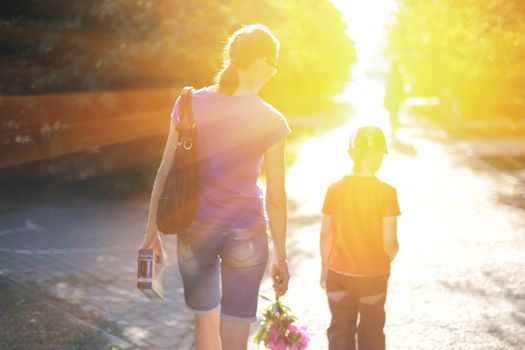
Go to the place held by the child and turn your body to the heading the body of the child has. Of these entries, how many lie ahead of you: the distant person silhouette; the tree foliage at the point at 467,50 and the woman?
2

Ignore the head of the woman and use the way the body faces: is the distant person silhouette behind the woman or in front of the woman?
in front

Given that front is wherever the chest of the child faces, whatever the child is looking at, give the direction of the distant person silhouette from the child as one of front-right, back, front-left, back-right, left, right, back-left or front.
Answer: front

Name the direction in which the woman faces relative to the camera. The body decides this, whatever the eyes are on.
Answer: away from the camera

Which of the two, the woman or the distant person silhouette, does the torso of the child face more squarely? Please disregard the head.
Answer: the distant person silhouette

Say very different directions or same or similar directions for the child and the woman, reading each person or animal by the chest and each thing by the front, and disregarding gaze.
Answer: same or similar directions

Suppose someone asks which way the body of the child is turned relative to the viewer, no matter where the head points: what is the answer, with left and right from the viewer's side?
facing away from the viewer

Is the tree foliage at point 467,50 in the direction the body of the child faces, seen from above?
yes

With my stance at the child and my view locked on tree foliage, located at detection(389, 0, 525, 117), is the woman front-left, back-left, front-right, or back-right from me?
back-left

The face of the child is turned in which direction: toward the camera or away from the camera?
away from the camera

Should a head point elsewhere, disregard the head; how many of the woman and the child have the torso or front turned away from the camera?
2

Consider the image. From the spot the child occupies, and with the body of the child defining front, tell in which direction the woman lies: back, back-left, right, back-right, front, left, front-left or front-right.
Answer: back-left

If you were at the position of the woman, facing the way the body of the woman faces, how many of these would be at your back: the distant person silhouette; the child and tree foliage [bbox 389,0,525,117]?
0
